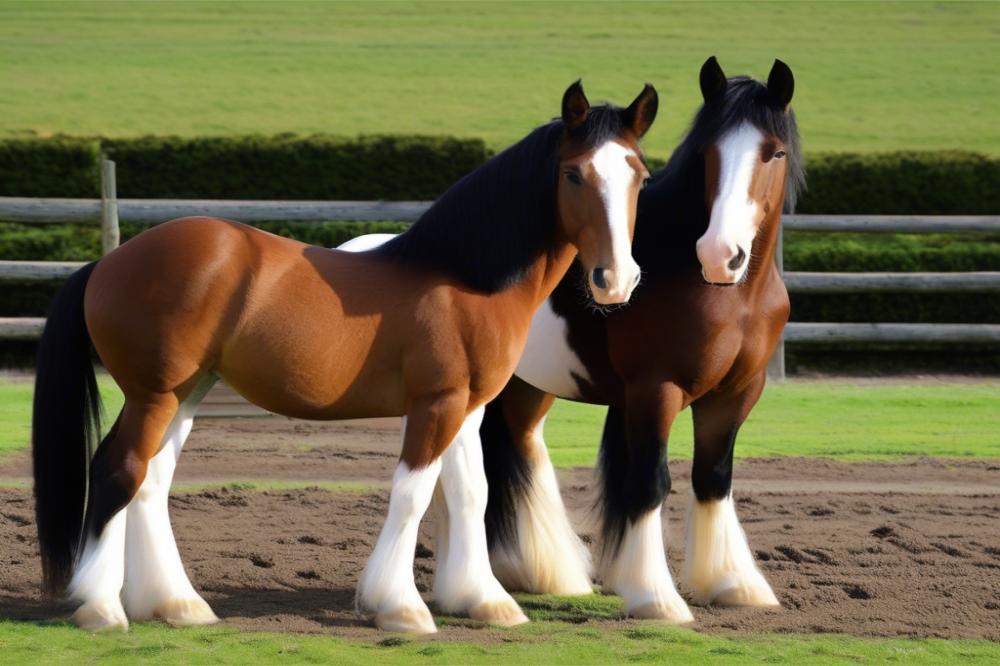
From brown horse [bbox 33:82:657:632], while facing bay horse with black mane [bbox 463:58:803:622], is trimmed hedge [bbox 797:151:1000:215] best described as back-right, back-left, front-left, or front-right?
front-left

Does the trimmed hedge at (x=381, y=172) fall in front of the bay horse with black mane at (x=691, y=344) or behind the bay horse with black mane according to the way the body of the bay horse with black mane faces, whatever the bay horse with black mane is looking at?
behind

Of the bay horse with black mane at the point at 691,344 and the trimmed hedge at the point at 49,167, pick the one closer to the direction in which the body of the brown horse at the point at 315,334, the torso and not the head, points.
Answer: the bay horse with black mane

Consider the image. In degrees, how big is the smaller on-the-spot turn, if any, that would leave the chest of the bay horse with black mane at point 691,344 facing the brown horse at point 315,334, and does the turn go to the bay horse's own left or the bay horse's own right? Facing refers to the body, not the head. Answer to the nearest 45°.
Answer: approximately 90° to the bay horse's own right

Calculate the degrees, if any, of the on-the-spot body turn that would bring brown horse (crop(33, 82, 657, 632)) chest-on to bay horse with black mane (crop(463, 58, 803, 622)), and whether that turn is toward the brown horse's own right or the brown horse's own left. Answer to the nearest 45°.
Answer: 0° — it already faces it

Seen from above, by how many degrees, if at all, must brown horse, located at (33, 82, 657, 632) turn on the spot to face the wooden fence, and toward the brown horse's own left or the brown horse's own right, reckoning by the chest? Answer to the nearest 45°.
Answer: approximately 90° to the brown horse's own left

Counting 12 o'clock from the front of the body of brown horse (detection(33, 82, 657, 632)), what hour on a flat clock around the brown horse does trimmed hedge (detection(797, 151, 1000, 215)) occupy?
The trimmed hedge is roughly at 10 o'clock from the brown horse.

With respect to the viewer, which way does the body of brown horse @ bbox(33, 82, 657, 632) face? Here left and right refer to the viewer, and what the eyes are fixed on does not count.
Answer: facing to the right of the viewer

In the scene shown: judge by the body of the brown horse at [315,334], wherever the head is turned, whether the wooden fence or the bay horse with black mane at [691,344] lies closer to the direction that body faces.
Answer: the bay horse with black mane

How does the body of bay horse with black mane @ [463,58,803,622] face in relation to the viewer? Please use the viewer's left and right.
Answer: facing the viewer and to the right of the viewer

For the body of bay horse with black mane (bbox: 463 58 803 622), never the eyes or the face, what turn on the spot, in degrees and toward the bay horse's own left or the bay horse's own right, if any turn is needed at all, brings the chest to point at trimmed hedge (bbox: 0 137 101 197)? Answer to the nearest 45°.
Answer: approximately 180°

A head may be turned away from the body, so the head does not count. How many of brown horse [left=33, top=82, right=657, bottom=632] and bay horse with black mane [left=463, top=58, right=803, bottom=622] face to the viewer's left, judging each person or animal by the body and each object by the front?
0

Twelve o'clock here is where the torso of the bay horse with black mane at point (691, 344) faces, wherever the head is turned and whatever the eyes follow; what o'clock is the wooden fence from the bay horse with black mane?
The wooden fence is roughly at 7 o'clock from the bay horse with black mane.

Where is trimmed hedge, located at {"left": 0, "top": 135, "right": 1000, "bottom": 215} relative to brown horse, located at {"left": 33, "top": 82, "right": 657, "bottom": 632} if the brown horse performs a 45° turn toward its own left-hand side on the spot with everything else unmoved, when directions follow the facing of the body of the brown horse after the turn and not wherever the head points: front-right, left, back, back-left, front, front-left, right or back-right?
front-left

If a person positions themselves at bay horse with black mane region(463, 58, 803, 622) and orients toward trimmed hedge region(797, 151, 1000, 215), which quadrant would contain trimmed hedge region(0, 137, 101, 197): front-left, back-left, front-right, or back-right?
front-left
